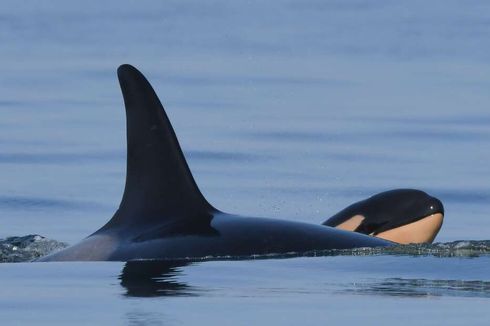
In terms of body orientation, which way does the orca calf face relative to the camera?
to the viewer's right
